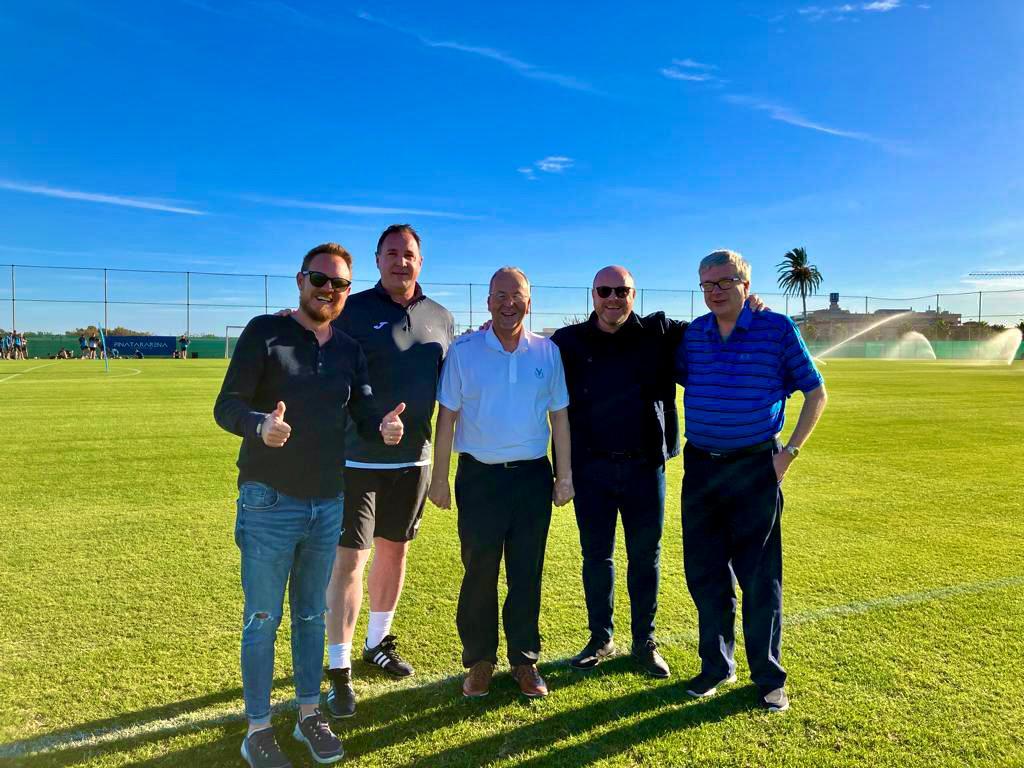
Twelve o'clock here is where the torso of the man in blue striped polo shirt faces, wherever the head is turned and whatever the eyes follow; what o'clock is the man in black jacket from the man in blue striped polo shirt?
The man in black jacket is roughly at 2 o'clock from the man in blue striped polo shirt.

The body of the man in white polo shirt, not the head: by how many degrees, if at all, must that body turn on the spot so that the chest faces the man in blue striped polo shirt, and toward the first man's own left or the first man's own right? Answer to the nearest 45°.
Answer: approximately 90° to the first man's own left

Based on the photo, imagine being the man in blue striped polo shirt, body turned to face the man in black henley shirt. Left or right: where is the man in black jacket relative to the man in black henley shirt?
right

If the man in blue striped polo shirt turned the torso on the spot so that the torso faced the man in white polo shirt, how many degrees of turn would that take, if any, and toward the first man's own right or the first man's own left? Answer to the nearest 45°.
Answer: approximately 45° to the first man's own right

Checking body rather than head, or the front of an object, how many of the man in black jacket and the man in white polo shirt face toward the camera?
2

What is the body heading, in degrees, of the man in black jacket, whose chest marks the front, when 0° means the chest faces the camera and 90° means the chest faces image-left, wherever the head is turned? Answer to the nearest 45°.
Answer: approximately 0°

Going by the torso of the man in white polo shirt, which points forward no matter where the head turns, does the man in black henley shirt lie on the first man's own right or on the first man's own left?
on the first man's own right

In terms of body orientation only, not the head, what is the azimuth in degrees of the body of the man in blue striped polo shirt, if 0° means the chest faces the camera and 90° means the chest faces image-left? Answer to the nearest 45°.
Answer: approximately 45°

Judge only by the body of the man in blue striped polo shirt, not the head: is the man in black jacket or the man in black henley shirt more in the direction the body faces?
the man in black henley shirt

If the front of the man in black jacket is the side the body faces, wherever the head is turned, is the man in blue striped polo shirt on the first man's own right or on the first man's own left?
on the first man's own left
